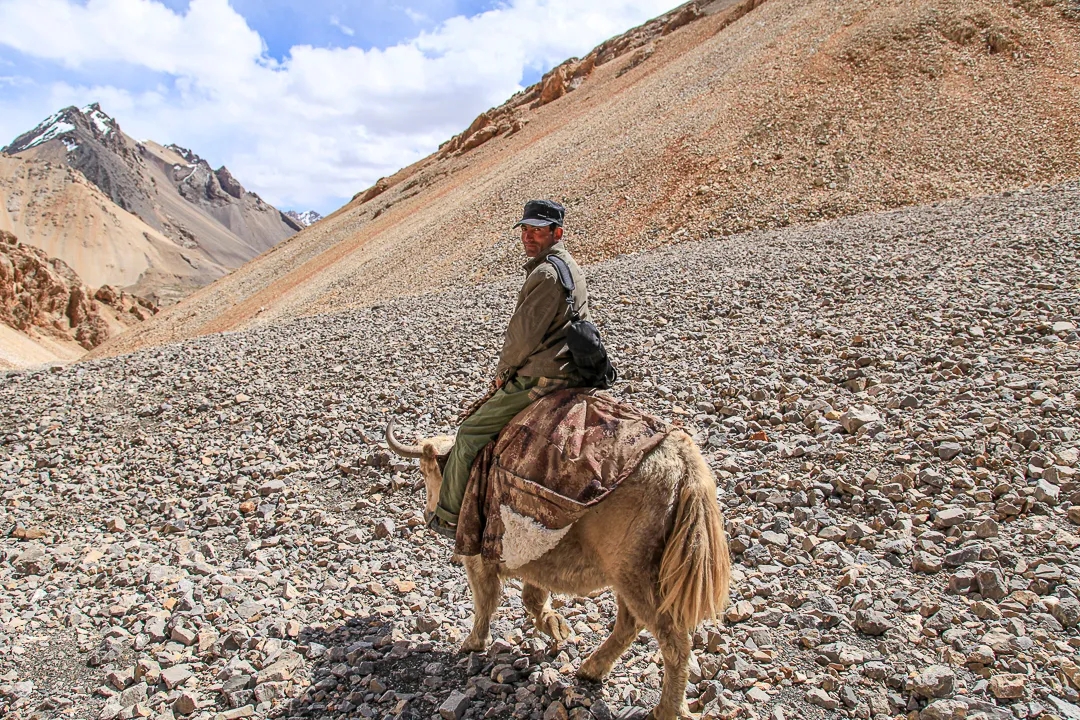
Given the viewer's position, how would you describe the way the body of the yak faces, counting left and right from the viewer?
facing away from the viewer and to the left of the viewer

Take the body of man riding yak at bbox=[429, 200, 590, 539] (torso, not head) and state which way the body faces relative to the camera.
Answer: to the viewer's left
